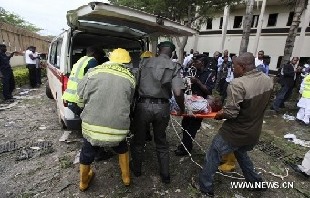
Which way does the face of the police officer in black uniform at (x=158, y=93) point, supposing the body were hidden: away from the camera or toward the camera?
away from the camera

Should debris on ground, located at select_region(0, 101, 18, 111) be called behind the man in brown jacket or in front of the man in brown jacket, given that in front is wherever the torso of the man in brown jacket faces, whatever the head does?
in front

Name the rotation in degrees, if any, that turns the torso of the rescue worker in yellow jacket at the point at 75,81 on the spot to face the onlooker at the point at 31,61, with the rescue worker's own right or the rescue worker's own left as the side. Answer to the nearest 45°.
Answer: approximately 90° to the rescue worker's own left

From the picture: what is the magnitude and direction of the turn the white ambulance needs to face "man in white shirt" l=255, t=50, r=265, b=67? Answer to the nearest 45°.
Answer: approximately 90° to its right

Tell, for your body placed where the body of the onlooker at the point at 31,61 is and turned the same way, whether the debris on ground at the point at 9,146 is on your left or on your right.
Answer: on your right

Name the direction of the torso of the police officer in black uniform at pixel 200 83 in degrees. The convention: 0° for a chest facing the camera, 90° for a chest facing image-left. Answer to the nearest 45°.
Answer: approximately 45°

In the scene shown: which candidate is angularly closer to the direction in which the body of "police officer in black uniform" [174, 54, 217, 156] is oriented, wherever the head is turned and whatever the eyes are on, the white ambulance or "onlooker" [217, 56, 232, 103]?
the white ambulance

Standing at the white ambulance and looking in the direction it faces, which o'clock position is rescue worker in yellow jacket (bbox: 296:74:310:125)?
The rescue worker in yellow jacket is roughly at 4 o'clock from the white ambulance.
